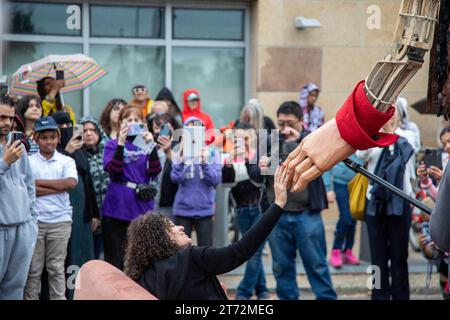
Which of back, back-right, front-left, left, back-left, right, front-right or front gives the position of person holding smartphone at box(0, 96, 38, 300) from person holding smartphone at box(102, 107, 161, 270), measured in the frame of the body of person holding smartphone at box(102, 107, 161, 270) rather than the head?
front-right

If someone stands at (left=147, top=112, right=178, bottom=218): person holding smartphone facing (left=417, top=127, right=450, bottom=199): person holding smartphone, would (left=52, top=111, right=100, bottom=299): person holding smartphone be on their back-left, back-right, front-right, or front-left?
back-right

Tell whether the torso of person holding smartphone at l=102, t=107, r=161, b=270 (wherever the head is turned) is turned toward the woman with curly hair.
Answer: yes

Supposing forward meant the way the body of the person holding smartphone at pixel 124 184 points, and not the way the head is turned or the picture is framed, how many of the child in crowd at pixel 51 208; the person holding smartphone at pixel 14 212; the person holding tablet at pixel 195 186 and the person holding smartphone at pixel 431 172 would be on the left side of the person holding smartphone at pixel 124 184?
2

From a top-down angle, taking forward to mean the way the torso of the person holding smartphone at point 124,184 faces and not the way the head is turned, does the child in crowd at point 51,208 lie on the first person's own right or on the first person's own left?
on the first person's own right

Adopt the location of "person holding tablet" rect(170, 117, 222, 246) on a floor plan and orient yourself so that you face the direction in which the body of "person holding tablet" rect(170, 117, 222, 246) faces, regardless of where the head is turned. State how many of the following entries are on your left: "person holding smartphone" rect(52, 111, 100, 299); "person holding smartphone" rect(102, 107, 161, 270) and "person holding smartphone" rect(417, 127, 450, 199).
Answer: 1

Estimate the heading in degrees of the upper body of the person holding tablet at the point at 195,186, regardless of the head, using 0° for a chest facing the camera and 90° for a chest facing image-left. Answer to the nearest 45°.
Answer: approximately 0°

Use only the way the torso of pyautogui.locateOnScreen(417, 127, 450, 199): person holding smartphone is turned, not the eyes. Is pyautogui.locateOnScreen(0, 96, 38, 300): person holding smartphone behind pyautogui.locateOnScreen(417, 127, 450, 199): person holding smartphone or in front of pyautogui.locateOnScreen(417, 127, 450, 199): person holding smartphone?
in front

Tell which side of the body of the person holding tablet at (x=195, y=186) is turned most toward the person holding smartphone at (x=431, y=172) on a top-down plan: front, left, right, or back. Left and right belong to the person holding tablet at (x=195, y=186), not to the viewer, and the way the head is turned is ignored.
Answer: left
